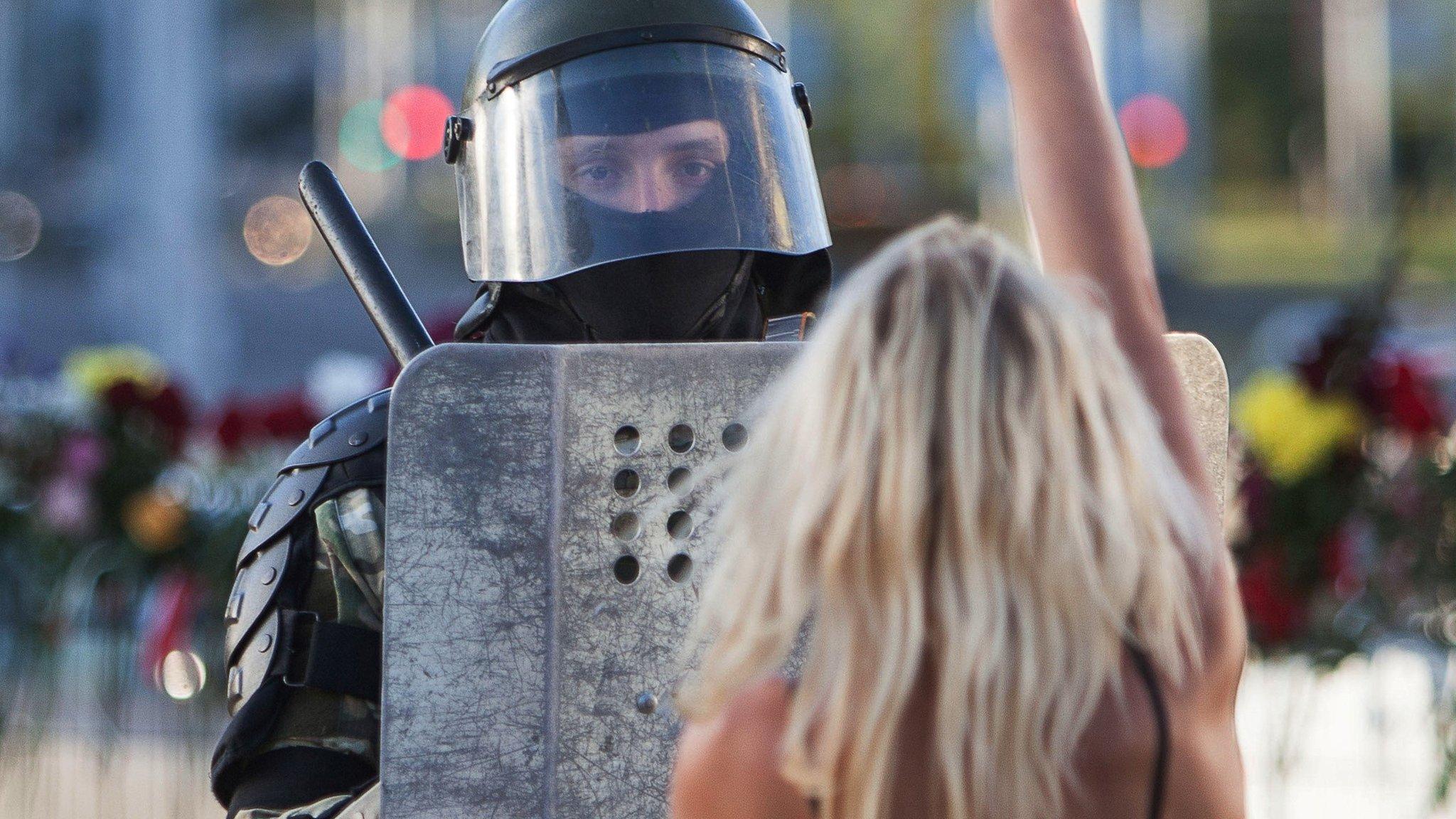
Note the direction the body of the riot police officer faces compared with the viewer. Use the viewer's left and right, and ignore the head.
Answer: facing the viewer

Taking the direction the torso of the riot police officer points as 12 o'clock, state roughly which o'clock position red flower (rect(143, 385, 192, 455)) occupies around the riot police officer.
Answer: The red flower is roughly at 5 o'clock from the riot police officer.

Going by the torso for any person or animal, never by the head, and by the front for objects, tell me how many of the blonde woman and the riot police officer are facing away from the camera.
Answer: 1

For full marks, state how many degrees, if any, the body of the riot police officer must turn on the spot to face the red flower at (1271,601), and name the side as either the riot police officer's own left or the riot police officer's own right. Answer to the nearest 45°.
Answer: approximately 135° to the riot police officer's own left

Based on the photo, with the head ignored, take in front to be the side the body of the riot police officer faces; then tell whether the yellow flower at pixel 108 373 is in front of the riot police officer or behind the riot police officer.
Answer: behind

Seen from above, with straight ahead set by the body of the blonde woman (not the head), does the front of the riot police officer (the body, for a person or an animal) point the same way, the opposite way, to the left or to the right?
the opposite way

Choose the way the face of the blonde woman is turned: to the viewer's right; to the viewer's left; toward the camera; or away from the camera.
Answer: away from the camera

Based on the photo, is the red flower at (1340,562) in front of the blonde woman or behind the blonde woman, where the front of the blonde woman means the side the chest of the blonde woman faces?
in front

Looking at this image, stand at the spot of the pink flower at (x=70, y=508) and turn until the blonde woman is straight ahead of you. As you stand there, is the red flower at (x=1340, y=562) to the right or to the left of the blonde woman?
left

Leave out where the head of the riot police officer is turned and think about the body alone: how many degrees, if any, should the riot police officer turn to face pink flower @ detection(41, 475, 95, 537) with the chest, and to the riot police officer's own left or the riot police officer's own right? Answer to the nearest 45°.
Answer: approximately 135° to the riot police officer's own right

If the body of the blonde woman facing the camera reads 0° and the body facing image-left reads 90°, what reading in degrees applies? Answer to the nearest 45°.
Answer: approximately 180°
